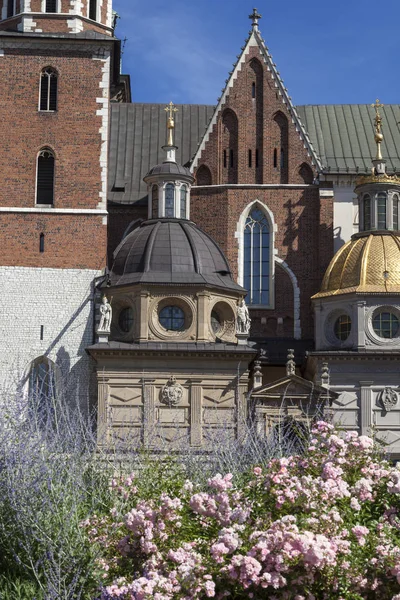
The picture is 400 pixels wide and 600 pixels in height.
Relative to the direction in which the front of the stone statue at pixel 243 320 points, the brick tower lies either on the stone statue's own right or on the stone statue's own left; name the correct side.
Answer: on the stone statue's own right

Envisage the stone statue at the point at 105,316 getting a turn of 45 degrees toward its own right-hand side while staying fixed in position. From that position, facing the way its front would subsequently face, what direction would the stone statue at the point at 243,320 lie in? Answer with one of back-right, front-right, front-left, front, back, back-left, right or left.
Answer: back-left

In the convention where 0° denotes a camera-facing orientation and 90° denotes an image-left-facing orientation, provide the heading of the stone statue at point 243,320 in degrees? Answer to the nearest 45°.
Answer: approximately 0°

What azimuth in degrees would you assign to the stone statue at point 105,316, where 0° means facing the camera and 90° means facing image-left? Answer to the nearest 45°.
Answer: approximately 0°

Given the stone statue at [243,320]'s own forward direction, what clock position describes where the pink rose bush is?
The pink rose bush is roughly at 12 o'clock from the stone statue.
